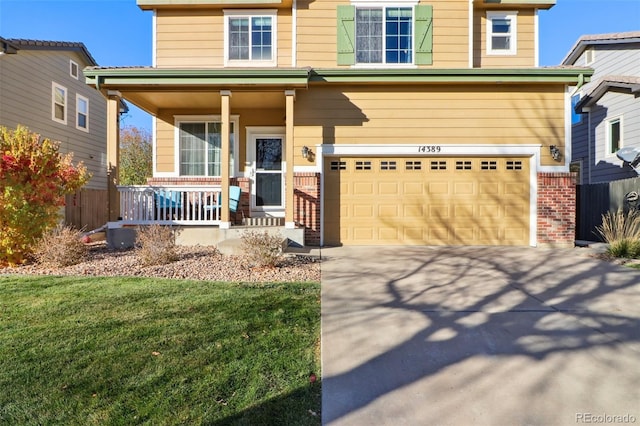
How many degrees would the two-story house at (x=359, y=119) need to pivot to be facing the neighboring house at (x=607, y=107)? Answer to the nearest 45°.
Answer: approximately 135° to its left

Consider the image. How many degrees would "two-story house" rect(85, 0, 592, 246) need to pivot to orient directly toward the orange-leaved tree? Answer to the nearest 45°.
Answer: approximately 45° to its right

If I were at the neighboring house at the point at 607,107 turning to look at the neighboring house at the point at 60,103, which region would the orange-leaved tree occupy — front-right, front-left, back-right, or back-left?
front-left

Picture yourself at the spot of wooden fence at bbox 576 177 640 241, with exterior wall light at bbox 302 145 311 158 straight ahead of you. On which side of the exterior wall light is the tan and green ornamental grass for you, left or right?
left

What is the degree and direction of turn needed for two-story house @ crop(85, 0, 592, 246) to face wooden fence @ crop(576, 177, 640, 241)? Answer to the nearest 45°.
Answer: approximately 90° to its left

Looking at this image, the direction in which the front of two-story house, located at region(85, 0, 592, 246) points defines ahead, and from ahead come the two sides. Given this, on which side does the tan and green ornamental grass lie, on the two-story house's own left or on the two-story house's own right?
on the two-story house's own left

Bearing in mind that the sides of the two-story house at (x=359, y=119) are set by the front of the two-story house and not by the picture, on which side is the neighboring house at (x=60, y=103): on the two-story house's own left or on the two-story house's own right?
on the two-story house's own right

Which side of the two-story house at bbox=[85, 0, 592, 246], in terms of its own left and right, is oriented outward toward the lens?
front
